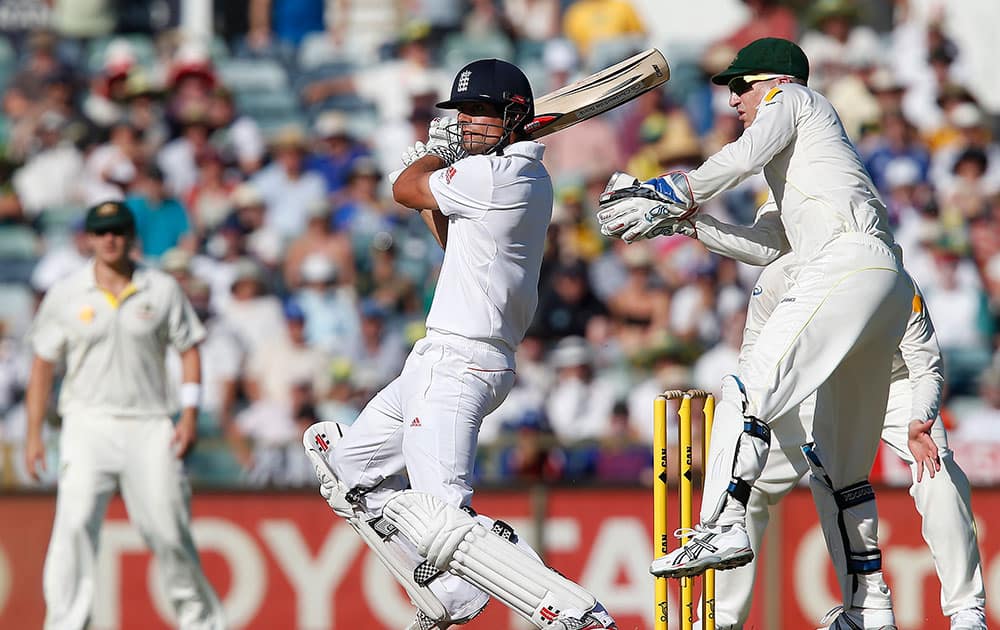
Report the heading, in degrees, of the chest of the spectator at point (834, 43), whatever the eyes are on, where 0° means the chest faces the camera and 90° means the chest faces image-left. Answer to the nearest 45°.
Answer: approximately 0°

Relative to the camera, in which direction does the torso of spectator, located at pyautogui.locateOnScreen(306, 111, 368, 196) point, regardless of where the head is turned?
toward the camera

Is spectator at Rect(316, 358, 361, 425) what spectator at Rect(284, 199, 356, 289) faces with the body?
yes

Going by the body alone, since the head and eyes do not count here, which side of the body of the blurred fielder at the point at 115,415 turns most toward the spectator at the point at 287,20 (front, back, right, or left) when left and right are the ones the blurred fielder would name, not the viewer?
back

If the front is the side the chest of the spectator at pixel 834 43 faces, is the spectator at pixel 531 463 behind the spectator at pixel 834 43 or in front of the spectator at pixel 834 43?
in front

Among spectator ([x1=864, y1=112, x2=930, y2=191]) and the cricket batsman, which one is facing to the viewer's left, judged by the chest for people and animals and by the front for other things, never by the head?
the cricket batsman

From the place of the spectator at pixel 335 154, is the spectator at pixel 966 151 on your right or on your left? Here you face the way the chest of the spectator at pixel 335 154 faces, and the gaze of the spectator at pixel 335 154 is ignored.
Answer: on your left

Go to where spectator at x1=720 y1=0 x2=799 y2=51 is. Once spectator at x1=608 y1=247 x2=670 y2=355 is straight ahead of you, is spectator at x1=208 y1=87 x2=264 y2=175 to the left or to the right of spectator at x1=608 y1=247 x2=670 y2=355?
right

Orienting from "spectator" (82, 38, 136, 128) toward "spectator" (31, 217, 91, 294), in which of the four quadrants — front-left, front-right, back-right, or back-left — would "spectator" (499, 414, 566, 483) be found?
front-left

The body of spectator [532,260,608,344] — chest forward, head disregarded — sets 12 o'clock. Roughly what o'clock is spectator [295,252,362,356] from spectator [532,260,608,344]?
spectator [295,252,362,356] is roughly at 3 o'clock from spectator [532,260,608,344].

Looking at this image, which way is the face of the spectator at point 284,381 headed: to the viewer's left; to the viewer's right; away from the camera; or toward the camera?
toward the camera

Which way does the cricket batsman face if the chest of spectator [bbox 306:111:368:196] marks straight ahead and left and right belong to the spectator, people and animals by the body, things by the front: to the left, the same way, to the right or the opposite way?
to the right

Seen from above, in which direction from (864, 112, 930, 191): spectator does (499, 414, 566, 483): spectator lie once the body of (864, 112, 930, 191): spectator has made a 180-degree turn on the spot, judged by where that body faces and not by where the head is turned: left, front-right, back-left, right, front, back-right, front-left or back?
back-left

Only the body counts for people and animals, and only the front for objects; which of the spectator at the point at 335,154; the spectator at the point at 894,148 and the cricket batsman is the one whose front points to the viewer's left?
the cricket batsman

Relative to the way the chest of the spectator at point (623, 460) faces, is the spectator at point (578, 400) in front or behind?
behind

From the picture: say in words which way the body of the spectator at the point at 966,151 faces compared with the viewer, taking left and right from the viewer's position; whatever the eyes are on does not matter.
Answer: facing the viewer

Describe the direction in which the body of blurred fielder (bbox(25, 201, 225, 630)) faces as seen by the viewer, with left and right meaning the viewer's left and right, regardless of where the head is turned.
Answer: facing the viewer

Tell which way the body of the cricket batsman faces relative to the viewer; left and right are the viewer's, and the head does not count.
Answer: facing to the left of the viewer

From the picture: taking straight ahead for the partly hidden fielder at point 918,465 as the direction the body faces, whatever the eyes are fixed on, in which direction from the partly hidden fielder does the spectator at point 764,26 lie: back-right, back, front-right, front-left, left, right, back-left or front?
back

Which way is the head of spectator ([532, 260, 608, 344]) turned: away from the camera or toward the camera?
toward the camera

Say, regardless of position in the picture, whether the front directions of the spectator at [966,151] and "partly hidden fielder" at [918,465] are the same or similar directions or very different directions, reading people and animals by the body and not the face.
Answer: same or similar directions

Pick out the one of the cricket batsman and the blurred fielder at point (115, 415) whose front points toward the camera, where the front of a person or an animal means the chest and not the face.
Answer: the blurred fielder

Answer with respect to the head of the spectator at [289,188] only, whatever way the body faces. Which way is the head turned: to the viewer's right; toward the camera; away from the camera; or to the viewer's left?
toward the camera
